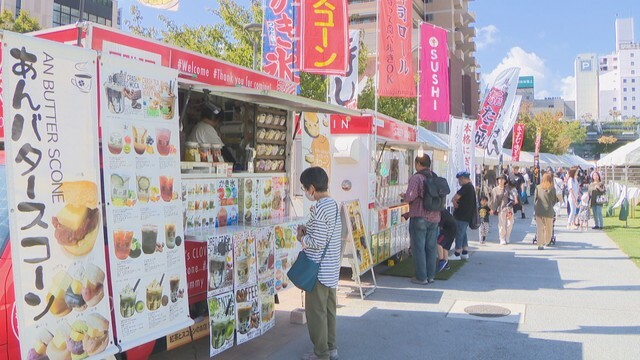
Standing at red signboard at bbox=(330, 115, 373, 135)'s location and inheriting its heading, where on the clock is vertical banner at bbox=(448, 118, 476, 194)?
The vertical banner is roughly at 7 o'clock from the red signboard.

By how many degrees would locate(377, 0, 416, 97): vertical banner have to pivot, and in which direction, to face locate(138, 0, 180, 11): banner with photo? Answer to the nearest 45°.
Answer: approximately 45° to its right

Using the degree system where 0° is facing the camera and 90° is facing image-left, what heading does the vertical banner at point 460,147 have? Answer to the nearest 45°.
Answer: approximately 0°

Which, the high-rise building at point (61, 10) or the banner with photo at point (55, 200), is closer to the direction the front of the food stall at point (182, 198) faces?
the banner with photo
